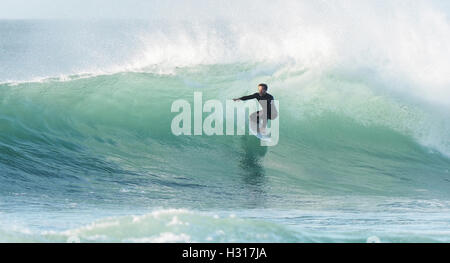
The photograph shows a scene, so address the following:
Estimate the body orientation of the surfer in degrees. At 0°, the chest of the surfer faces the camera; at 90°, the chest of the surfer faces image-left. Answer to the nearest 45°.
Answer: approximately 45°
